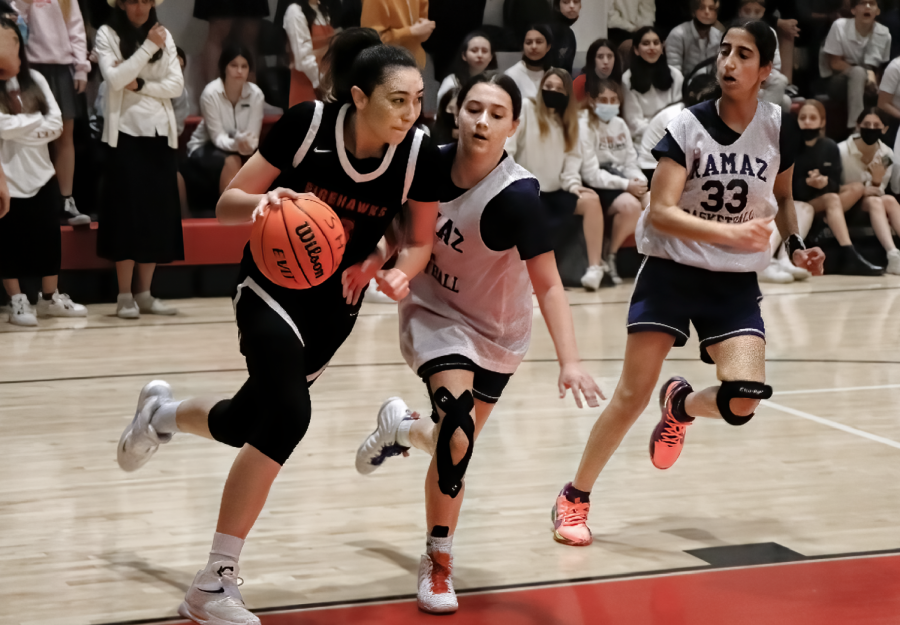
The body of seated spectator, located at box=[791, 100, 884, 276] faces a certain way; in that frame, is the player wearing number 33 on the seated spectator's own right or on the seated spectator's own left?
on the seated spectator's own right

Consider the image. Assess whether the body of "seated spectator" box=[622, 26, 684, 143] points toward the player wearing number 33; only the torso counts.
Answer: yes

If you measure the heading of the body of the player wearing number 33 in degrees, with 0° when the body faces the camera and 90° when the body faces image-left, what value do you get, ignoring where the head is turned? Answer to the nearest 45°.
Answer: approximately 0°

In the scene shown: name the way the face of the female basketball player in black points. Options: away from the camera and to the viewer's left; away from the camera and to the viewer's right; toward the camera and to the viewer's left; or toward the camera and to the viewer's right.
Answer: toward the camera and to the viewer's right

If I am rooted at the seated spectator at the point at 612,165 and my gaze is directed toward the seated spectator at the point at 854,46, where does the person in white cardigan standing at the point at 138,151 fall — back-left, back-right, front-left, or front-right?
back-left

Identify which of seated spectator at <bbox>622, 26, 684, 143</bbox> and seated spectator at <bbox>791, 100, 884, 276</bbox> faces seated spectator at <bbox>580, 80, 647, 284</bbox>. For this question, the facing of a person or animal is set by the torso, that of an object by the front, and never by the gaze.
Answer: seated spectator at <bbox>622, 26, 684, 143</bbox>

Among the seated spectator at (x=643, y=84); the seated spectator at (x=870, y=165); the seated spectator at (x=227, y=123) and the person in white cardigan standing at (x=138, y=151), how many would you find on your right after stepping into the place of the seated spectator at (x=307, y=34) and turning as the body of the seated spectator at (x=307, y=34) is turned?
2

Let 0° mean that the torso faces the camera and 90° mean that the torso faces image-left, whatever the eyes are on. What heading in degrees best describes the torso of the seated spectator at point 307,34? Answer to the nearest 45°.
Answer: approximately 315°
